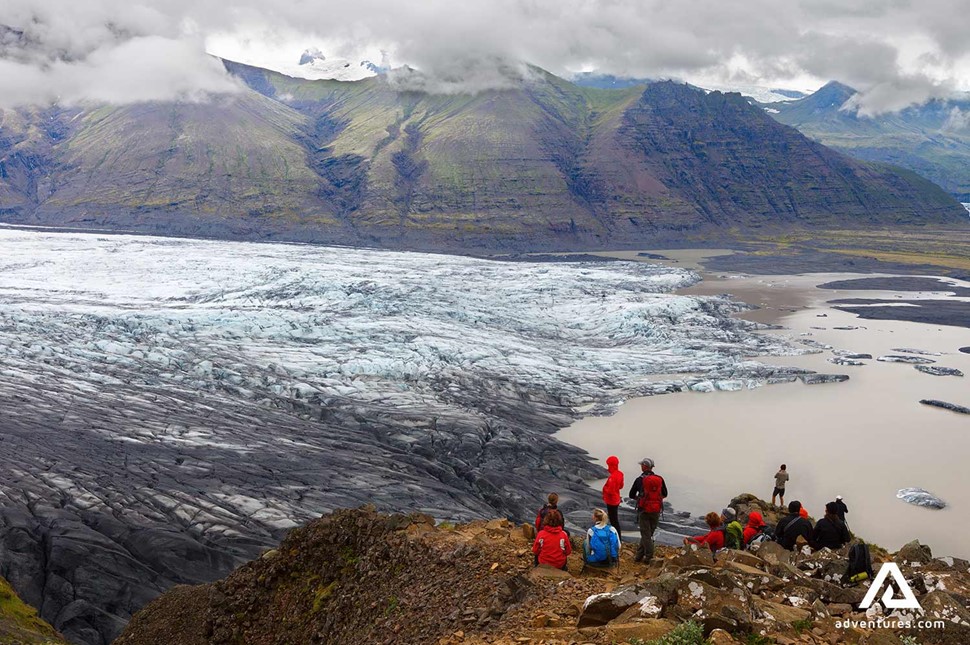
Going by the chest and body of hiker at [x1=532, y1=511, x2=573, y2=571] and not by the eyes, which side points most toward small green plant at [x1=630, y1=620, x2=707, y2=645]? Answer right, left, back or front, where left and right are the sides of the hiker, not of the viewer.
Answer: back

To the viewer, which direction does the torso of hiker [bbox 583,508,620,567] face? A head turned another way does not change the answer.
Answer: away from the camera

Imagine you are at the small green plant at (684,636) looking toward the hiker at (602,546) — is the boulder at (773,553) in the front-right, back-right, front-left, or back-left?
front-right

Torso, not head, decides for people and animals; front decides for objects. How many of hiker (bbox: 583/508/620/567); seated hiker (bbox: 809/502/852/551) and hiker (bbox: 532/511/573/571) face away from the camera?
3

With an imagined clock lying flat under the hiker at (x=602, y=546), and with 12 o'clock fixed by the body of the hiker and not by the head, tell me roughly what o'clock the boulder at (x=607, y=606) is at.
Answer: The boulder is roughly at 6 o'clock from the hiker.

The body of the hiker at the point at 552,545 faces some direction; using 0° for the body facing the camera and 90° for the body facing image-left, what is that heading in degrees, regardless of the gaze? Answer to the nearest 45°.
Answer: approximately 180°

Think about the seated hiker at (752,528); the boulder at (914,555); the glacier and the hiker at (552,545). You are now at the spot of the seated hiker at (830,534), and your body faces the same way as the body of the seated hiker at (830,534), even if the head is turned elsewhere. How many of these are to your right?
1

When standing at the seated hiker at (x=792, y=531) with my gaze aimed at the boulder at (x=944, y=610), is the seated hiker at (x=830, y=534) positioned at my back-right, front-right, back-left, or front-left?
front-left

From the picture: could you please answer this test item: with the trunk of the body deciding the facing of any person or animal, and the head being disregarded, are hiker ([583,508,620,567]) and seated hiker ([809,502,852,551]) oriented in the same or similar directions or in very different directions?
same or similar directions

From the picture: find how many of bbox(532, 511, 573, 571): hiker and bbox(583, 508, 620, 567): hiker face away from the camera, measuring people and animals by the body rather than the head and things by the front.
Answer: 2

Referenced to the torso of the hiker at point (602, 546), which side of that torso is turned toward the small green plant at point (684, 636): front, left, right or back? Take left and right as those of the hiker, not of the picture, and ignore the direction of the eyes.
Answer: back

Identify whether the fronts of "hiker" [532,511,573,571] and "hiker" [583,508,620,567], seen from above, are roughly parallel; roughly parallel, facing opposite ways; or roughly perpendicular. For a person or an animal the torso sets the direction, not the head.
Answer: roughly parallel

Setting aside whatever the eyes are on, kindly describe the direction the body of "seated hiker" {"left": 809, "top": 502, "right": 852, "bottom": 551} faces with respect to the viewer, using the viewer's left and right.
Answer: facing away from the viewer

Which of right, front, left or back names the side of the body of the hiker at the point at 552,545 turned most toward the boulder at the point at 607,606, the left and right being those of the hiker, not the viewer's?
back

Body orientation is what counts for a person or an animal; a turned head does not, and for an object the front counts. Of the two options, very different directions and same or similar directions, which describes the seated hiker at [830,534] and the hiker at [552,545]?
same or similar directions

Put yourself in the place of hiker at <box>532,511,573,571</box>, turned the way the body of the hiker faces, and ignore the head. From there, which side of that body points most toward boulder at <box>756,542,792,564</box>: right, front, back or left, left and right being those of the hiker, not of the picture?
right
